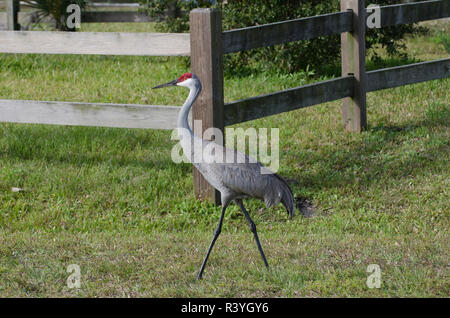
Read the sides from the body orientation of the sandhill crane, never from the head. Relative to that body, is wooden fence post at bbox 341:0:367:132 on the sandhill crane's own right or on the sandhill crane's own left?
on the sandhill crane's own right

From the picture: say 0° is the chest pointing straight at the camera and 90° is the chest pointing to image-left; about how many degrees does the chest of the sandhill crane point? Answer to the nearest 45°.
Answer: approximately 90°

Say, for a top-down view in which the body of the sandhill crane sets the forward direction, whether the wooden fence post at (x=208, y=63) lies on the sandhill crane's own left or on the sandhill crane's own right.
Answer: on the sandhill crane's own right
